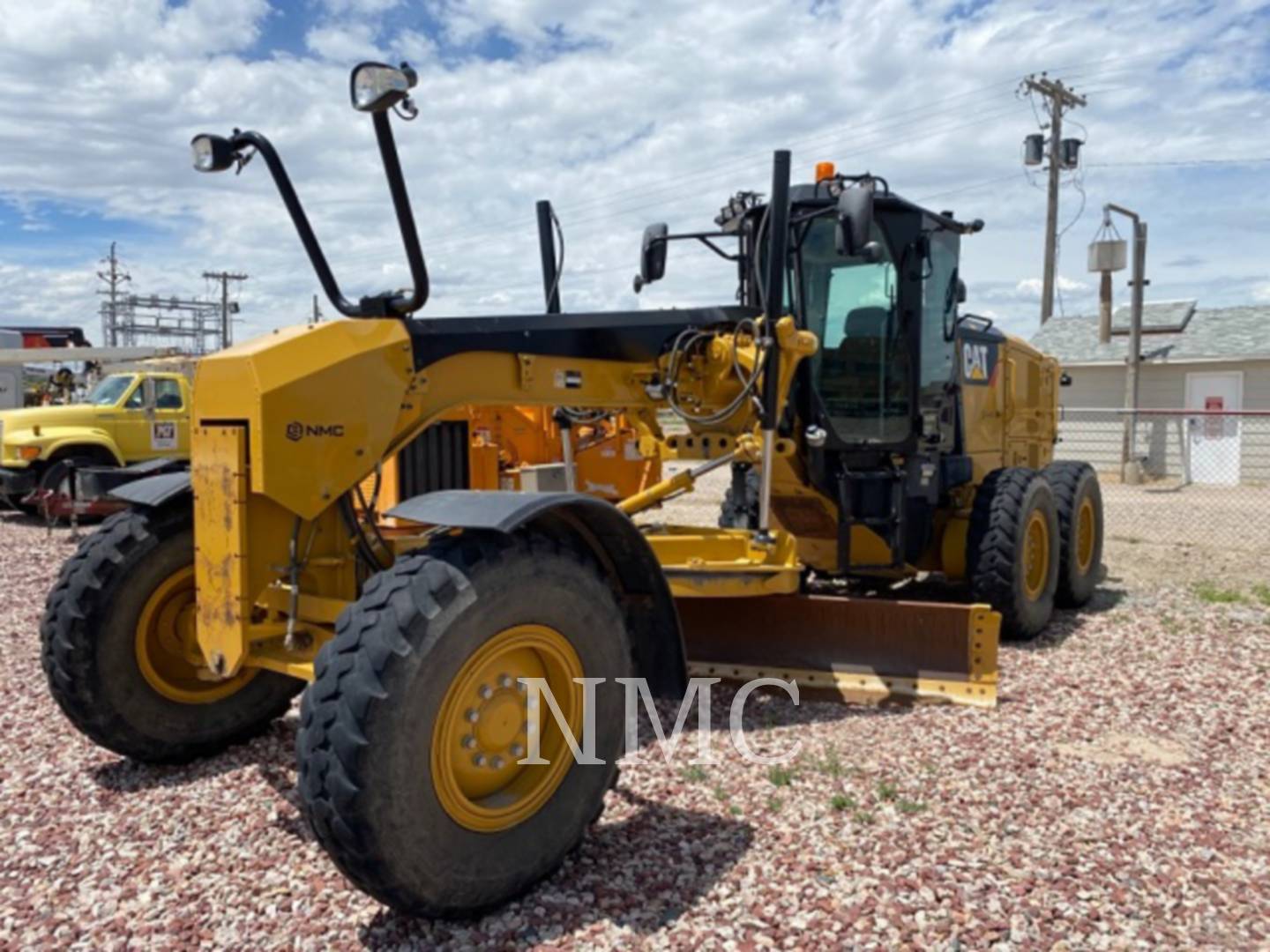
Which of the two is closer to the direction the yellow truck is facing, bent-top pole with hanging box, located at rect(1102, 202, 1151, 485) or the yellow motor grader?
the yellow motor grader

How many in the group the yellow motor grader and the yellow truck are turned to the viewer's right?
0

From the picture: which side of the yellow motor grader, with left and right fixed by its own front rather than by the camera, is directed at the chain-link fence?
back

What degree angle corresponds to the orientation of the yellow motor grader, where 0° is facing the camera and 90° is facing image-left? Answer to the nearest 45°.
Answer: approximately 45°

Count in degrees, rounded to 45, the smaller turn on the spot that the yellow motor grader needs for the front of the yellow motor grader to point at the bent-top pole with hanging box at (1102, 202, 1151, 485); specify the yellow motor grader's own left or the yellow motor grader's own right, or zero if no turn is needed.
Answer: approximately 180°

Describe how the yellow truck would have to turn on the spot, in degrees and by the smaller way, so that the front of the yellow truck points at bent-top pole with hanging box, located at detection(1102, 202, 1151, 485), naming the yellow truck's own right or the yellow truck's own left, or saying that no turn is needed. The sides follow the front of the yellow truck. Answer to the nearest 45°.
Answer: approximately 135° to the yellow truck's own left

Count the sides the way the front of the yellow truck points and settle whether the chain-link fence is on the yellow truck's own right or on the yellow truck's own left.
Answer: on the yellow truck's own left

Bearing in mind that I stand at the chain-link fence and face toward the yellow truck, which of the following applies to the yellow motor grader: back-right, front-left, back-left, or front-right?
front-left

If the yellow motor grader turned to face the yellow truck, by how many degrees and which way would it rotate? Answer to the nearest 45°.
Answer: approximately 90° to its right

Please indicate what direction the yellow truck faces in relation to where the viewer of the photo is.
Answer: facing the viewer and to the left of the viewer

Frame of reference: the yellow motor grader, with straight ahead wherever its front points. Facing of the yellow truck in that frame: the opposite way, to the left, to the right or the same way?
the same way

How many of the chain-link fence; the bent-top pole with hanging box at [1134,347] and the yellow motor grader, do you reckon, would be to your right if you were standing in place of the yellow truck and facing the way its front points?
0
